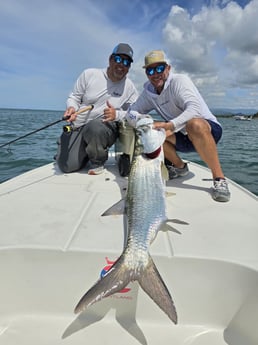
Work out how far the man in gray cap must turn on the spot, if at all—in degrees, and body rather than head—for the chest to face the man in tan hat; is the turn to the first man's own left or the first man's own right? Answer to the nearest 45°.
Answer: approximately 45° to the first man's own left

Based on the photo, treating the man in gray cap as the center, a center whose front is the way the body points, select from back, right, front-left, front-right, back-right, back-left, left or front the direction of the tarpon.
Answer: front

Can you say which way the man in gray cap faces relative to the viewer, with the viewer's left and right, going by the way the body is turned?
facing the viewer
